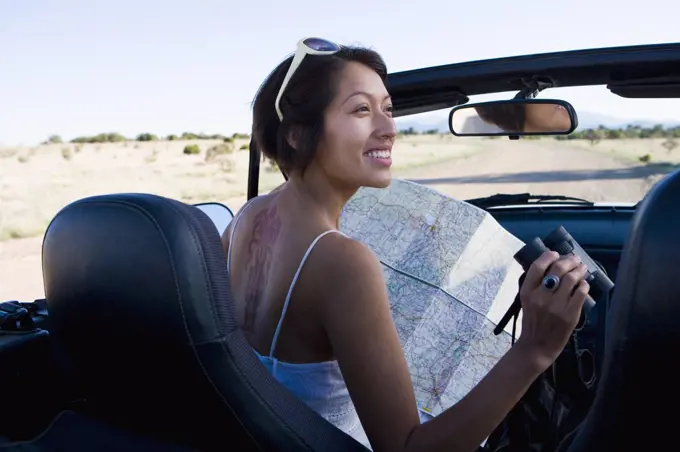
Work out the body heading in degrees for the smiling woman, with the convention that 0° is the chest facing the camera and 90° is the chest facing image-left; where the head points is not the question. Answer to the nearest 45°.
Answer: approximately 225°
